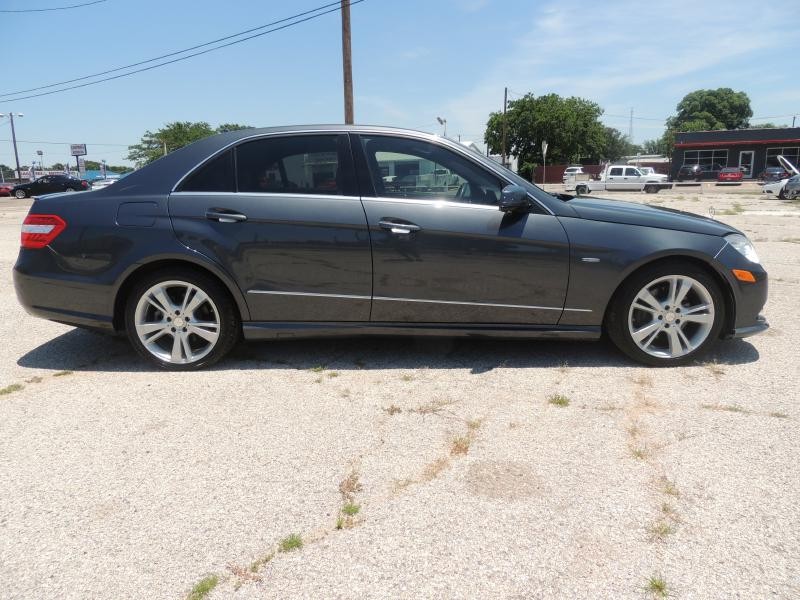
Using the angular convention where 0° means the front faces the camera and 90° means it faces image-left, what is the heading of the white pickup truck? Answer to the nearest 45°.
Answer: approximately 270°

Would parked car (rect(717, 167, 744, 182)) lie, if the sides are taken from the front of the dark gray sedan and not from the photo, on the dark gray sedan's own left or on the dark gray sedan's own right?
on the dark gray sedan's own left

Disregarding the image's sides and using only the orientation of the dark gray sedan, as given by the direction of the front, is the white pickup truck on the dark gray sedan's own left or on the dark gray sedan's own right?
on the dark gray sedan's own left

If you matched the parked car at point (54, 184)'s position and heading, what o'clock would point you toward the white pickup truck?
The white pickup truck is roughly at 7 o'clock from the parked car.

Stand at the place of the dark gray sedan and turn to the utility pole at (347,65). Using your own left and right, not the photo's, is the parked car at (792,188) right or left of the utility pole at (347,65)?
right

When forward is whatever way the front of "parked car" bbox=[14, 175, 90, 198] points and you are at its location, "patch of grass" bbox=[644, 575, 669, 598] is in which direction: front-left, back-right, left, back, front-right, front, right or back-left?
left

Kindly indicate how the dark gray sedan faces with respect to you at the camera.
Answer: facing to the right of the viewer

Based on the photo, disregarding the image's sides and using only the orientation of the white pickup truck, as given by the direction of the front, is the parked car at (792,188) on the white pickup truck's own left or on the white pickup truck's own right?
on the white pickup truck's own right

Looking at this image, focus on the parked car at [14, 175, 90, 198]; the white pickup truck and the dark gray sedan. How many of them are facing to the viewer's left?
1

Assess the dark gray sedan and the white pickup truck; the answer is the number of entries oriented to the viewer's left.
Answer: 0

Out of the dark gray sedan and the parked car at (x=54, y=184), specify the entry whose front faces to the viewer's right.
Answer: the dark gray sedan

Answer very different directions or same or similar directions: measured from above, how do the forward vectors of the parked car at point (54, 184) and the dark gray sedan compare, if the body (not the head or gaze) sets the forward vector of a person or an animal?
very different directions

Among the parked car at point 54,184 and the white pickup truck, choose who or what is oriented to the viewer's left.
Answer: the parked car

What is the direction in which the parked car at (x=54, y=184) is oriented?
to the viewer's left
